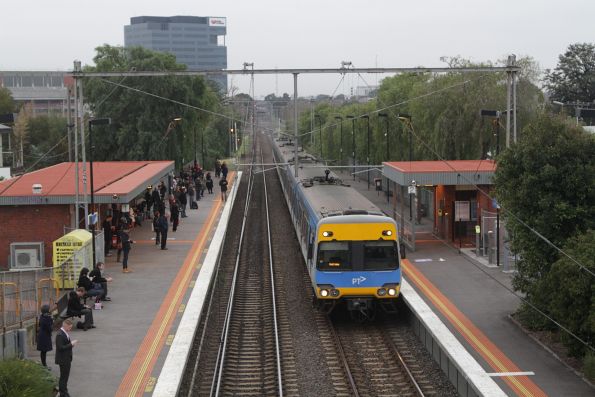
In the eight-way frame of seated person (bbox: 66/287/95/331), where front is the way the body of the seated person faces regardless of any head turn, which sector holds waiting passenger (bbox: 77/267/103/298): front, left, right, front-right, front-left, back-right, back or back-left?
left

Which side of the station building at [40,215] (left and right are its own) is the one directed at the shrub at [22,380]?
right

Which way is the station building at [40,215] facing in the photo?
to the viewer's right

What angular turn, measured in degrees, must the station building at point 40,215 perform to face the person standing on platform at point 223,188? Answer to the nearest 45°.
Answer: approximately 45° to its left

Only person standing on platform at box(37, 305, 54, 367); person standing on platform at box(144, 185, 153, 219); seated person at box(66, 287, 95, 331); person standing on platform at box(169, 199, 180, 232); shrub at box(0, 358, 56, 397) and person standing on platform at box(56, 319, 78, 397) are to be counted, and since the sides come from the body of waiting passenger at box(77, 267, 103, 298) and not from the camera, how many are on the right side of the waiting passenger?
4

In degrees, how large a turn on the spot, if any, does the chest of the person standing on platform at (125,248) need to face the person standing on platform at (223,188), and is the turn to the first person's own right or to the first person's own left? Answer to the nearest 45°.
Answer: approximately 90° to the first person's own left

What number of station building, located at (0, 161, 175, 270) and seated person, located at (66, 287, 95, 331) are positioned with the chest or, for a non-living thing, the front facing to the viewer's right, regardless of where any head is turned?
2

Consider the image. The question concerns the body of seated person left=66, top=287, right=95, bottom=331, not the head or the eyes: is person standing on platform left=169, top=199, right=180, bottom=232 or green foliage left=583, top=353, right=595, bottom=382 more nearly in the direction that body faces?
the green foliage

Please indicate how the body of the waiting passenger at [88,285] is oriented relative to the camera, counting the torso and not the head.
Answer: to the viewer's right

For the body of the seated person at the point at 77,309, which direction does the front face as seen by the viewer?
to the viewer's right

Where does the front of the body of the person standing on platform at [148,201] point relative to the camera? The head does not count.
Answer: to the viewer's right
